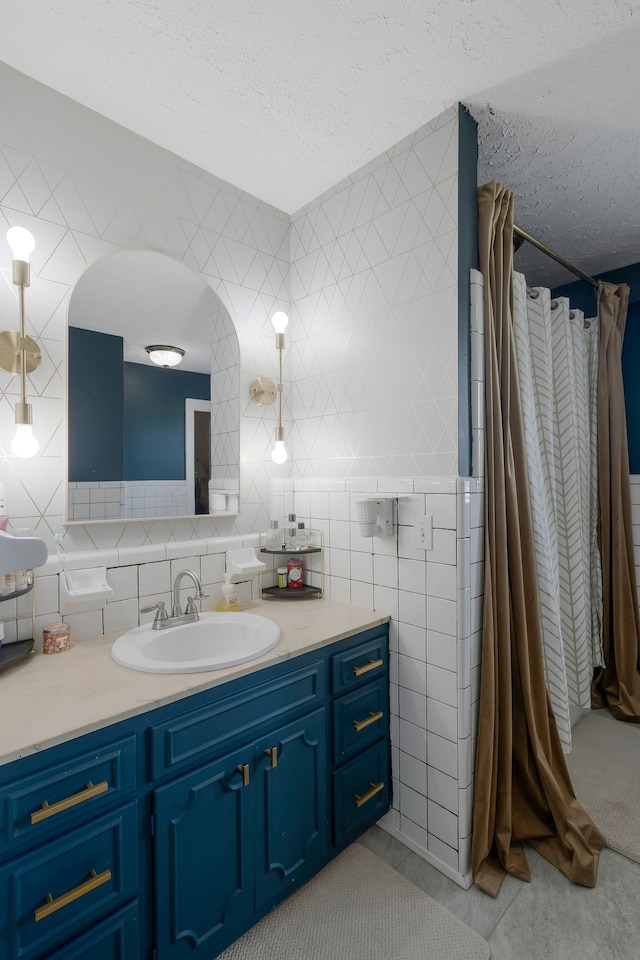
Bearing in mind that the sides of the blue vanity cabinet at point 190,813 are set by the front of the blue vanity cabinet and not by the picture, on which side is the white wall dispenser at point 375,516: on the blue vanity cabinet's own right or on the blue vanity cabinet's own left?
on the blue vanity cabinet's own left

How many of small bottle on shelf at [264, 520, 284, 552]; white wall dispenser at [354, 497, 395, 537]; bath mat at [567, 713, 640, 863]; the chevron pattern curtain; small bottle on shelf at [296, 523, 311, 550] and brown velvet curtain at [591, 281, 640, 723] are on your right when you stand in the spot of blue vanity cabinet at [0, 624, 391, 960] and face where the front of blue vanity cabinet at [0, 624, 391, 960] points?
0

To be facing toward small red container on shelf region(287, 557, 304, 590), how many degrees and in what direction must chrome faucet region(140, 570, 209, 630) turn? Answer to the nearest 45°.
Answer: approximately 90° to its left

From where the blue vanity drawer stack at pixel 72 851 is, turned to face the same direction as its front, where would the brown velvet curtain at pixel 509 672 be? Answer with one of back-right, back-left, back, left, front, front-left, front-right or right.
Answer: front-left

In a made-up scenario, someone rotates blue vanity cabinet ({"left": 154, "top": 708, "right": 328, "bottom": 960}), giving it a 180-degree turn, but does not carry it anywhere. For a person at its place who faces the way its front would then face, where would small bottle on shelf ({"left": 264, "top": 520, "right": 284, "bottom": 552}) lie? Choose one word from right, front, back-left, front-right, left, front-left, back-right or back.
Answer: front-right

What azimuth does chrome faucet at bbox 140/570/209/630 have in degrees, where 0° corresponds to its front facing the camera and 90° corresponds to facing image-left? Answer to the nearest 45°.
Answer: approximately 315°

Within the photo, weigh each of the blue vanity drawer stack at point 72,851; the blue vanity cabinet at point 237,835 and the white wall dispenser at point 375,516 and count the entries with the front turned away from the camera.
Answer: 0

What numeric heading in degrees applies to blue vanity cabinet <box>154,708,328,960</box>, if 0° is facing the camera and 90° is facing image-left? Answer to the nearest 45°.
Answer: approximately 315°

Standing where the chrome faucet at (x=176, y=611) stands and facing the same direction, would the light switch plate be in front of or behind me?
in front

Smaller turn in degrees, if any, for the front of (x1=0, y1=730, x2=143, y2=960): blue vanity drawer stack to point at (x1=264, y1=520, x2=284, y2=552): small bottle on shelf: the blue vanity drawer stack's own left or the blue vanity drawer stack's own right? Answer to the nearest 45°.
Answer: approximately 90° to the blue vanity drawer stack's own left

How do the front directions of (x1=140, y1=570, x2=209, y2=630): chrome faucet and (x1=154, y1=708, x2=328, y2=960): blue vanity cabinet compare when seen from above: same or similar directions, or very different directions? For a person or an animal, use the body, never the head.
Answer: same or similar directions

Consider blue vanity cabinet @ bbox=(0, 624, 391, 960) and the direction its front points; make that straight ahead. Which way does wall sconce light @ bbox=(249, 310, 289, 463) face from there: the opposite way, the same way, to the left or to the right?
the same way

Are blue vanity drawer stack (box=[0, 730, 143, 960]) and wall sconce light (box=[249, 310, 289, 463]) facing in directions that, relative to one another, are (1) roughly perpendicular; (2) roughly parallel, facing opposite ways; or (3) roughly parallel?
roughly parallel

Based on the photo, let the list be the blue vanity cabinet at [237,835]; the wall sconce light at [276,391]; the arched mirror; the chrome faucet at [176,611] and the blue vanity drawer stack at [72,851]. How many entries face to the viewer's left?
0

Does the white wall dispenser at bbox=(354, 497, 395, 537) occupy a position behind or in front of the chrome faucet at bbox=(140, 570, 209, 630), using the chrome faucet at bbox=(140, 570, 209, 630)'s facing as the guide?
in front

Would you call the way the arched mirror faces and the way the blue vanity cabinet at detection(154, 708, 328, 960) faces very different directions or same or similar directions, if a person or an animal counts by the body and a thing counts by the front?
same or similar directions

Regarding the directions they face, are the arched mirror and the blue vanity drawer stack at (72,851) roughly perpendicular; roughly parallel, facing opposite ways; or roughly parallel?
roughly parallel

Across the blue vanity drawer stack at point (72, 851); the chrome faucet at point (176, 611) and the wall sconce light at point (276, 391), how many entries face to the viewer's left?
0

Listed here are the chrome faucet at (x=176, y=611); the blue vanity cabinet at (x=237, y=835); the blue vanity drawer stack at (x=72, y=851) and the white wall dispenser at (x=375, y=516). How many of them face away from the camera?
0

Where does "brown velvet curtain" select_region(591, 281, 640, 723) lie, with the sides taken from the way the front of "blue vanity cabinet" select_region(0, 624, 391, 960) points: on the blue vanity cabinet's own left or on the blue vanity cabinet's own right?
on the blue vanity cabinet's own left

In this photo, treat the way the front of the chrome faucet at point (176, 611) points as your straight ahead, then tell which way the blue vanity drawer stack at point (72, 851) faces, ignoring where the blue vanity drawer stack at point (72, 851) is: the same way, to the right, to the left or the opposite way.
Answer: the same way
